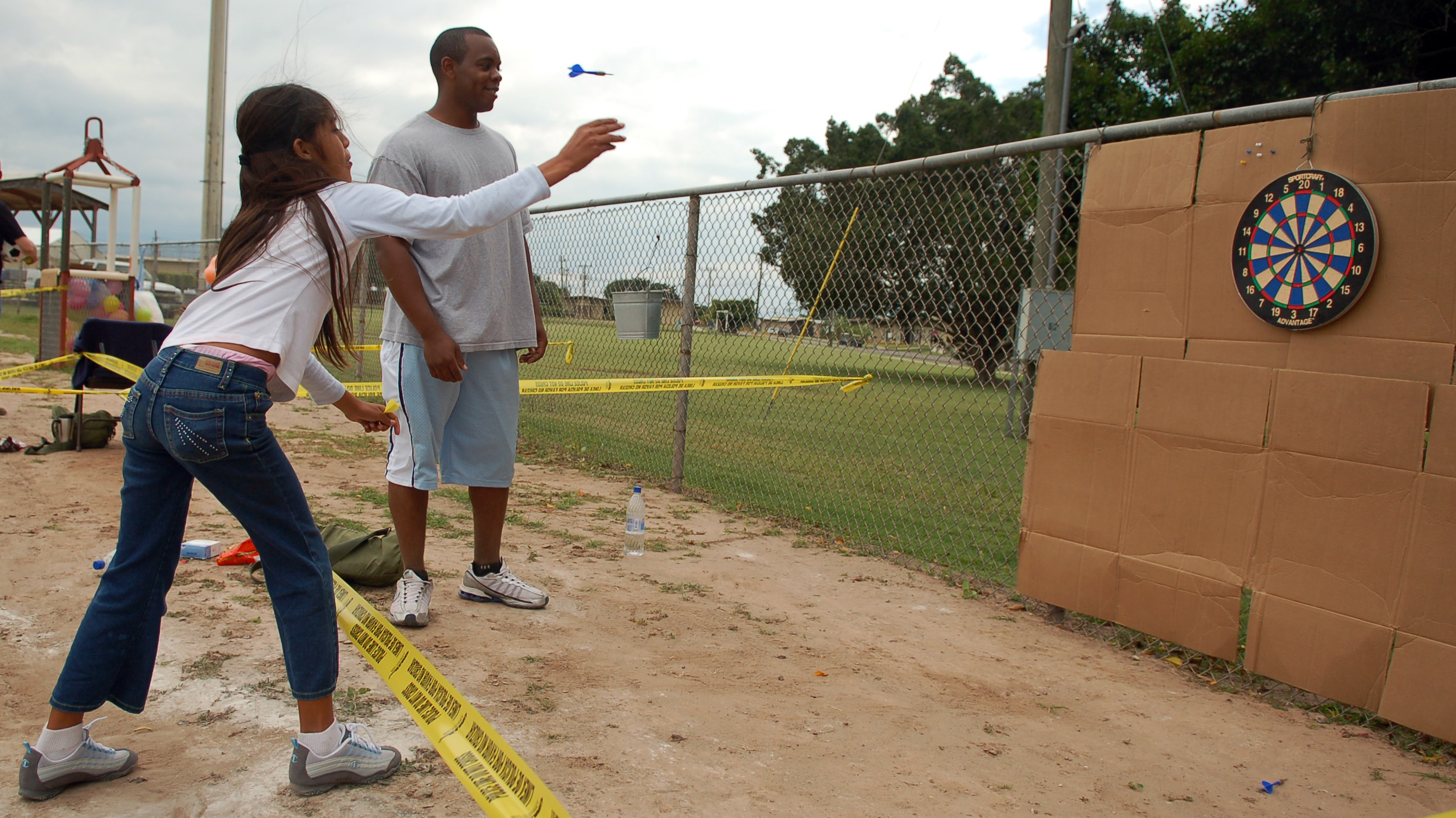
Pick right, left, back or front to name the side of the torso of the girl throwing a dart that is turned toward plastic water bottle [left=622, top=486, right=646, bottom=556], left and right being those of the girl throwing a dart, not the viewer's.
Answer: front

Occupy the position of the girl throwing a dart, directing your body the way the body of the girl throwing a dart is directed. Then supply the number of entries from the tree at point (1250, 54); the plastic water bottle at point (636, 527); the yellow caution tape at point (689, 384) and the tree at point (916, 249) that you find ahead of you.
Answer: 4

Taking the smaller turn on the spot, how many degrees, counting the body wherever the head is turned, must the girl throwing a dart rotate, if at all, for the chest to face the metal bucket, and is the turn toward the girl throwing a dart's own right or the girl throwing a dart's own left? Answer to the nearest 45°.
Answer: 0° — they already face it

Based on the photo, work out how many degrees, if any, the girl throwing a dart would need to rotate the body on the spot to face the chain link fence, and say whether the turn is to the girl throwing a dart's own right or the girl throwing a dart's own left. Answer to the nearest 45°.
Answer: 0° — they already face it

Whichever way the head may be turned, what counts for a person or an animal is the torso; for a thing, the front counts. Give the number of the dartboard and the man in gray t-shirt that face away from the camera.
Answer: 0

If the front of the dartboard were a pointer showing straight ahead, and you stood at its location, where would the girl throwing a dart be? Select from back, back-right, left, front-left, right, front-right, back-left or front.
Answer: front

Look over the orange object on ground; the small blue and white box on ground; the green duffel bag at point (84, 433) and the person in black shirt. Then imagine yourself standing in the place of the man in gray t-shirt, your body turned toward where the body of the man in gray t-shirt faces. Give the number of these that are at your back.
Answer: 4

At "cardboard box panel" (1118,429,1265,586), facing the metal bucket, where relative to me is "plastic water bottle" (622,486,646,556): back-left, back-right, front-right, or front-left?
front-left

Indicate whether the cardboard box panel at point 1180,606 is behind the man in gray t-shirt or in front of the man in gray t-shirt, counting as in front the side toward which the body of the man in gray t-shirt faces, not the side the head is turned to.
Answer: in front

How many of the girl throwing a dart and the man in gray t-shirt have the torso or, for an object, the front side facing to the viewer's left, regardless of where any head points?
0

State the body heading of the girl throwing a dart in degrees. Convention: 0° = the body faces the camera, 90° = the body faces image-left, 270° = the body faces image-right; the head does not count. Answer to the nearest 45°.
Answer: approximately 225°

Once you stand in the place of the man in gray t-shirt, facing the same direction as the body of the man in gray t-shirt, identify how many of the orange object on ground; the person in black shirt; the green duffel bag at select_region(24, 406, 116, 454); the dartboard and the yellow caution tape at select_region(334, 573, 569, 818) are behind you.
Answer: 3
